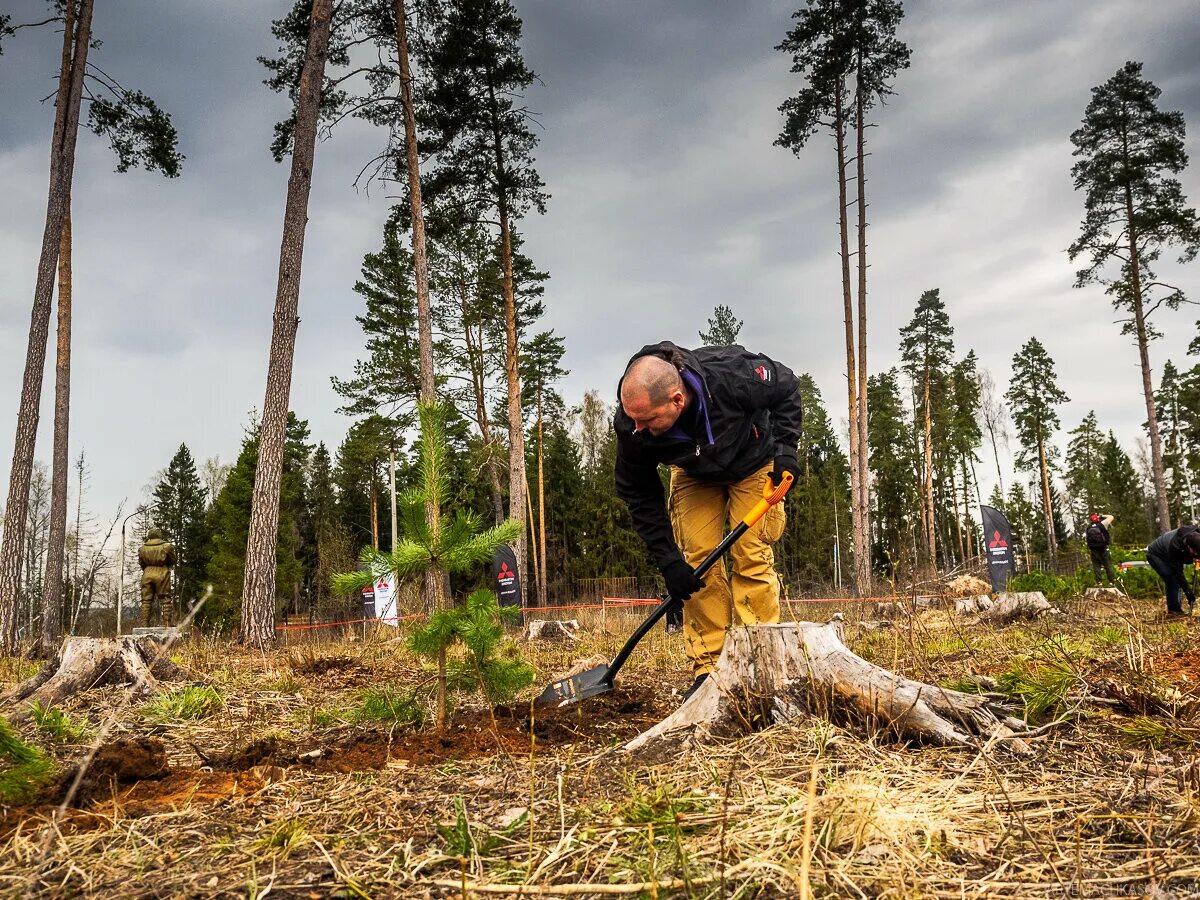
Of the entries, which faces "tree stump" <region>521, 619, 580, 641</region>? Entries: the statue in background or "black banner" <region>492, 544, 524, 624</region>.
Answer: the black banner

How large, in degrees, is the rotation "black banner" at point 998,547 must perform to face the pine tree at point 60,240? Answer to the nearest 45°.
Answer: approximately 45° to its right

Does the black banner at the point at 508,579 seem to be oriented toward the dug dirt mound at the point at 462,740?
yes

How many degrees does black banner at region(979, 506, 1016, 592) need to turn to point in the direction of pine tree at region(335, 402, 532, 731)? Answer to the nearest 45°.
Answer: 0° — it already faces it

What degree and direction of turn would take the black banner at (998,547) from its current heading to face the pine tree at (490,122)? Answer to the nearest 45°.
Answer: approximately 45° to its right

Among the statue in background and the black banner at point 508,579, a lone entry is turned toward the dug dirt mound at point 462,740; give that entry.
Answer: the black banner

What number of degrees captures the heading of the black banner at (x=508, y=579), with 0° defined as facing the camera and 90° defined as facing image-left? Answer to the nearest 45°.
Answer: approximately 0°

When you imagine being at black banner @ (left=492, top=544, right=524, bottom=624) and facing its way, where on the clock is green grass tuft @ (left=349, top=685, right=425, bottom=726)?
The green grass tuft is roughly at 12 o'clock from the black banner.
